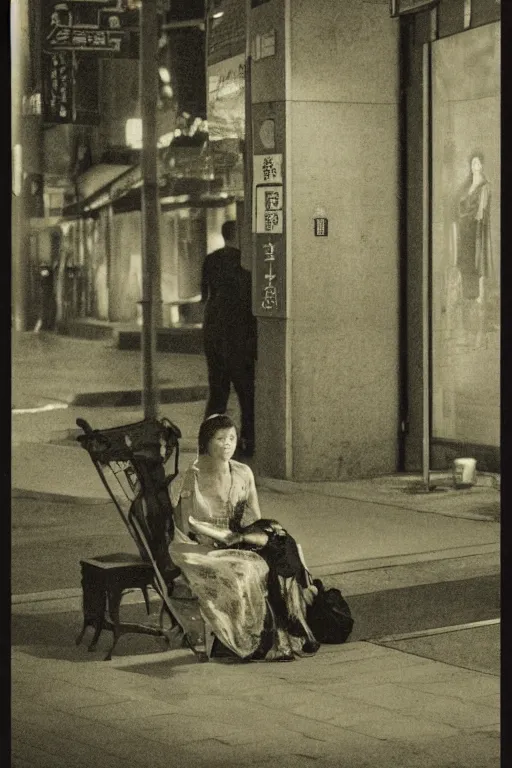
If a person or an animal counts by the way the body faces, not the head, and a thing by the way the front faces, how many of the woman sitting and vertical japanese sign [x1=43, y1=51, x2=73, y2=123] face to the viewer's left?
0

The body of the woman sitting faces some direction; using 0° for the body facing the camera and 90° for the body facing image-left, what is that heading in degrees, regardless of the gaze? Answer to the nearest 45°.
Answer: approximately 315°

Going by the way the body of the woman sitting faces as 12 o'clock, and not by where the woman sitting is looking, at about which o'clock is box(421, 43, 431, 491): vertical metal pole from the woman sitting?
The vertical metal pole is roughly at 8 o'clock from the woman sitting.

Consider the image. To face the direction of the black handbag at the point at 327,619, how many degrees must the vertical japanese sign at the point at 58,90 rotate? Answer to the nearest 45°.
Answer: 0° — it already faces it

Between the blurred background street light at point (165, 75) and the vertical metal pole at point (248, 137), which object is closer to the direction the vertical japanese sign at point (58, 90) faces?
the vertical metal pole

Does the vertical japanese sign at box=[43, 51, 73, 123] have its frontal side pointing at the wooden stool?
yes

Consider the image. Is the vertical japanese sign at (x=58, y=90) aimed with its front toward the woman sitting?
yes

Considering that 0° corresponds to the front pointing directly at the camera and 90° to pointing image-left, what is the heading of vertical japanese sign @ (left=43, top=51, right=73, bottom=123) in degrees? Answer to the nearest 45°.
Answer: approximately 0°
